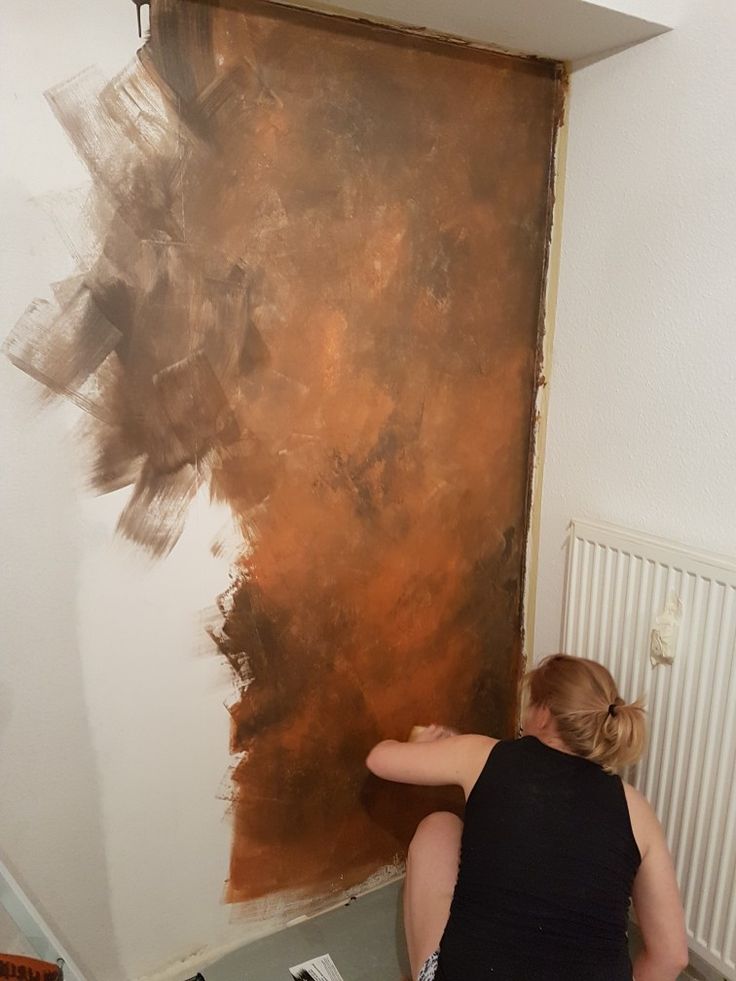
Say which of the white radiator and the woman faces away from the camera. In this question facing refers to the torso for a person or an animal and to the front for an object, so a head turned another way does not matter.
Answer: the woman

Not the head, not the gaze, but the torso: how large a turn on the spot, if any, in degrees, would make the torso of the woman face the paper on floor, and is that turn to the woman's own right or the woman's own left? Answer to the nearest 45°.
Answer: approximately 90° to the woman's own left

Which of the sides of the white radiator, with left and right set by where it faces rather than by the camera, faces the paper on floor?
front

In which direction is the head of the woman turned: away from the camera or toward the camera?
away from the camera

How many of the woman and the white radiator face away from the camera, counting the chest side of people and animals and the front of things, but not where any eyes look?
1

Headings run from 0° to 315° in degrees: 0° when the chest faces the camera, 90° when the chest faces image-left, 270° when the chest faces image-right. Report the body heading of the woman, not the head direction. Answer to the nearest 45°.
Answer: approximately 180°

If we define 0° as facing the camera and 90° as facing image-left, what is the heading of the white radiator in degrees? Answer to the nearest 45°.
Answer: approximately 45°
